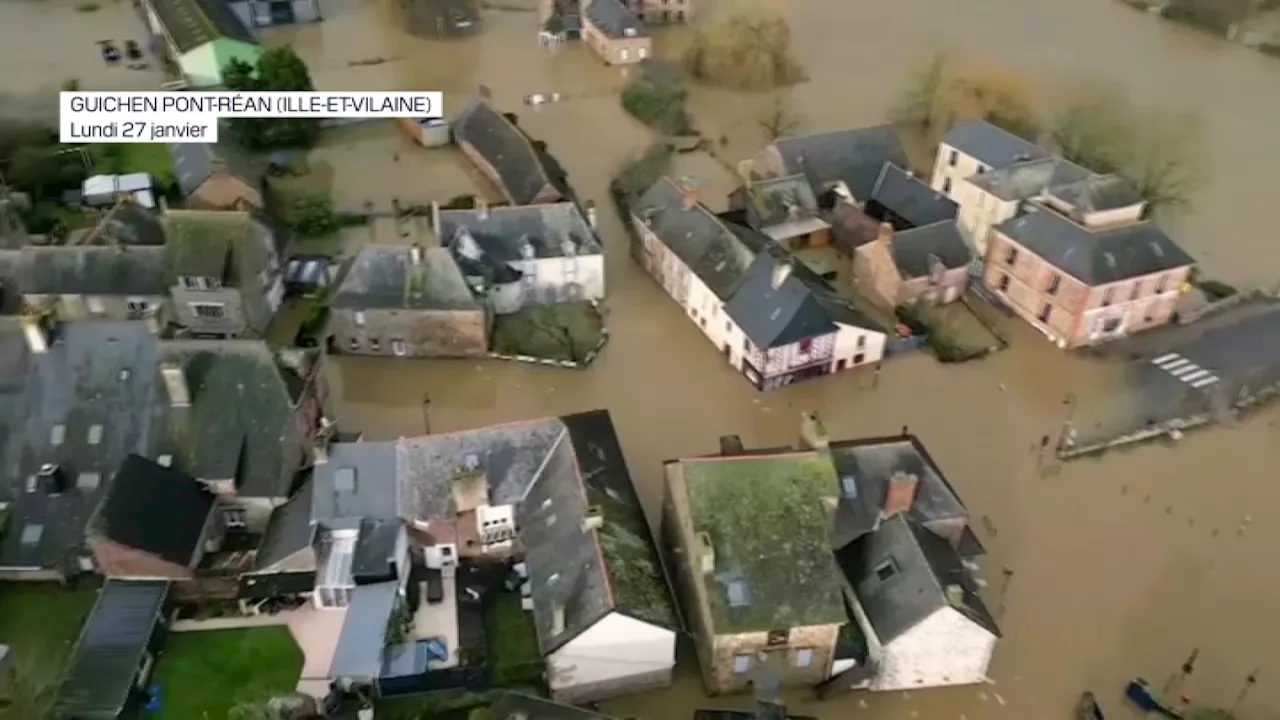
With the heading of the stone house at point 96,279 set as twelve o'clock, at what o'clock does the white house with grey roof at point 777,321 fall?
The white house with grey roof is roughly at 10 o'clock from the stone house.

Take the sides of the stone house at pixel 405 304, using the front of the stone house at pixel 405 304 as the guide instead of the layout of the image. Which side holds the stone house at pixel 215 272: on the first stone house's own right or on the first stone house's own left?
on the first stone house's own right

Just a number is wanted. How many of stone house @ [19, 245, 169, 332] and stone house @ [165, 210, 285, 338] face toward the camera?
2

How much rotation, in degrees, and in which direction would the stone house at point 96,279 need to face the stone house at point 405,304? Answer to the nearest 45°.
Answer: approximately 45° to its left

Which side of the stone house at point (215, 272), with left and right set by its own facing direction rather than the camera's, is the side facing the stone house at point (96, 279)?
right

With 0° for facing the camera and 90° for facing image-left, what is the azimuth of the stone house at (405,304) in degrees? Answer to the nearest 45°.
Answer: approximately 0°
